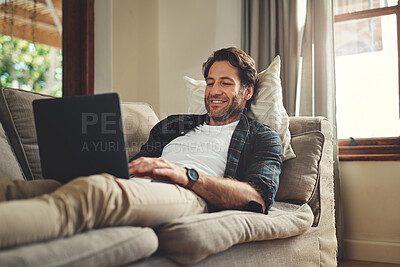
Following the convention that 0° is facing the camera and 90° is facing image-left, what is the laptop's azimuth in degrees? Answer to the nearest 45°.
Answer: approximately 225°

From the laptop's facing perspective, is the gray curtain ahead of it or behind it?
ahead

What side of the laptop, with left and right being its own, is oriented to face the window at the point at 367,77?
front
